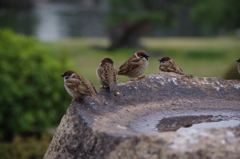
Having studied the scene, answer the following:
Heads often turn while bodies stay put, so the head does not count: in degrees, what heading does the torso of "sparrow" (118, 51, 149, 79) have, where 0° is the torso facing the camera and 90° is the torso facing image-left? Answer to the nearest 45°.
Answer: approximately 270°

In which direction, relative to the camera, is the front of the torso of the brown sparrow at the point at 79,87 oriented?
to the viewer's left

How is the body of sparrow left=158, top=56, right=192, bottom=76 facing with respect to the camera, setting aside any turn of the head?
to the viewer's left

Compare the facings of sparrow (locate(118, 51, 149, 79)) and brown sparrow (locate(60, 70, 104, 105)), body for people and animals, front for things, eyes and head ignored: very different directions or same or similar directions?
very different directions

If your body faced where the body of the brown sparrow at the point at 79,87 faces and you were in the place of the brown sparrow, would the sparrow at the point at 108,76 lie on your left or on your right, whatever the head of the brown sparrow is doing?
on your right

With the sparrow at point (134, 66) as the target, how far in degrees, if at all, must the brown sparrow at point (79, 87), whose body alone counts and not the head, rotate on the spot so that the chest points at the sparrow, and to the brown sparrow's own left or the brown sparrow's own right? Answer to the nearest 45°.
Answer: approximately 135° to the brown sparrow's own right

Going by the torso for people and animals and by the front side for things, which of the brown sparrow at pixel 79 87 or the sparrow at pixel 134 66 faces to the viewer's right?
the sparrow

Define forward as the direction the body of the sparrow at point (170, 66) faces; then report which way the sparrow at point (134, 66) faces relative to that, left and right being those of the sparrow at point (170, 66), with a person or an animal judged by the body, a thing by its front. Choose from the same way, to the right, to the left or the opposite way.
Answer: the opposite way

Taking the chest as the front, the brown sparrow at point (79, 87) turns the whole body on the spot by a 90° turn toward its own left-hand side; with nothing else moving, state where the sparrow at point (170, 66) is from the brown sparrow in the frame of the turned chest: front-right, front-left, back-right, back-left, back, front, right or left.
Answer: back-left
